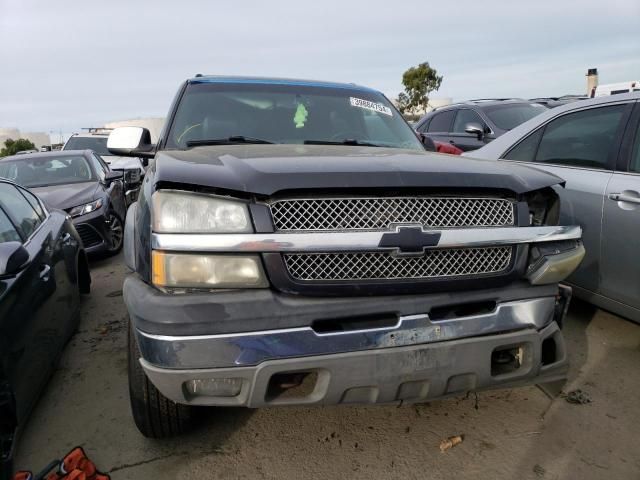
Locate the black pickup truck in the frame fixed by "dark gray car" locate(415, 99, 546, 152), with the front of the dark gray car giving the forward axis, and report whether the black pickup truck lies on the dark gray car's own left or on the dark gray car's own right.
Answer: on the dark gray car's own right

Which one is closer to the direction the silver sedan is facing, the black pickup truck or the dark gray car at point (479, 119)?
the black pickup truck

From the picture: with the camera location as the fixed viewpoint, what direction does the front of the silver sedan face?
facing the viewer and to the right of the viewer

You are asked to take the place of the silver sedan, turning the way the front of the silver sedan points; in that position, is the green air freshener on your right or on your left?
on your right

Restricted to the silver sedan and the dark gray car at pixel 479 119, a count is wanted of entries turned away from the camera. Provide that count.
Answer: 0
